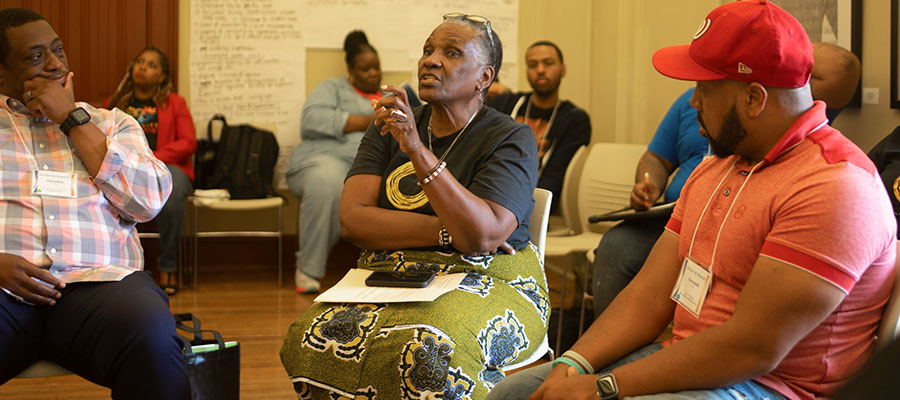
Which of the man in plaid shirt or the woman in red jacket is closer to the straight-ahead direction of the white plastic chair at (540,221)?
the man in plaid shirt

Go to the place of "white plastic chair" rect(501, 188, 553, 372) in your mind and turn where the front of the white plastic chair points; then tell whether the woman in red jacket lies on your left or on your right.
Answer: on your right

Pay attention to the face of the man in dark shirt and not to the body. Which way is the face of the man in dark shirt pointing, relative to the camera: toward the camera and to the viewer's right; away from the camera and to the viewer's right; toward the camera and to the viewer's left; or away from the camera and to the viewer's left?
toward the camera and to the viewer's left

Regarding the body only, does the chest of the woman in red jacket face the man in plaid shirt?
yes

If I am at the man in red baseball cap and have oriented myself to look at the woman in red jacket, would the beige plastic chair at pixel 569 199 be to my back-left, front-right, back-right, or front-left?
front-right

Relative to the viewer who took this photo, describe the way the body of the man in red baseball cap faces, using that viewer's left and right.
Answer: facing the viewer and to the left of the viewer

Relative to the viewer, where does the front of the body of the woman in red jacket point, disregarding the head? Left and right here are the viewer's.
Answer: facing the viewer

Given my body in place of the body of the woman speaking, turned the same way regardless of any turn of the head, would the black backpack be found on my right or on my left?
on my right
